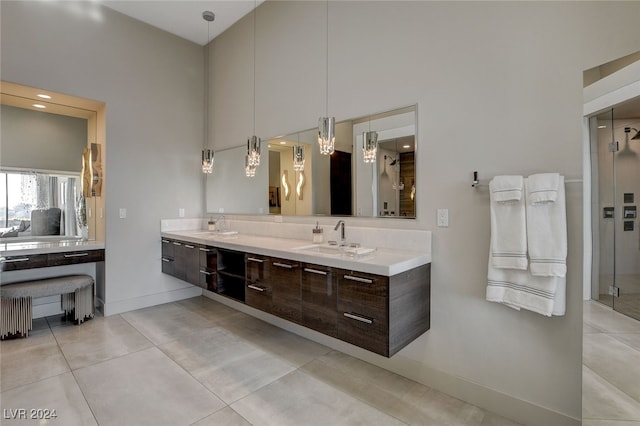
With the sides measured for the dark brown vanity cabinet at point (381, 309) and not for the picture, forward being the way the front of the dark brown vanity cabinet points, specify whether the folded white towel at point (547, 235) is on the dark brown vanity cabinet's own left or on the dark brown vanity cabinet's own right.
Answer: on the dark brown vanity cabinet's own left

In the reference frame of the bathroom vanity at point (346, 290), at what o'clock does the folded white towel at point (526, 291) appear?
The folded white towel is roughly at 8 o'clock from the bathroom vanity.

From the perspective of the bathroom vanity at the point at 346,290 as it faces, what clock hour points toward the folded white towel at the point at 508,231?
The folded white towel is roughly at 8 o'clock from the bathroom vanity.

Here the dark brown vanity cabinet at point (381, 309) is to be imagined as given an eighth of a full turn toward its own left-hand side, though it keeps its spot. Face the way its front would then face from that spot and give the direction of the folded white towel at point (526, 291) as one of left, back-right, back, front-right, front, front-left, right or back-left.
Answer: left

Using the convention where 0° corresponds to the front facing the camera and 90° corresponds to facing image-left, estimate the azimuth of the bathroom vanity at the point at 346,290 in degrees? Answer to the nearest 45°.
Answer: approximately 45°

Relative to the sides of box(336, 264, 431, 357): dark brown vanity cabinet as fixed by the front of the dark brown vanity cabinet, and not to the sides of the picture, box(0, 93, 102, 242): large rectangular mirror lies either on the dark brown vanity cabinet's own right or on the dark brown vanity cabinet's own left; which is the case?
on the dark brown vanity cabinet's own right

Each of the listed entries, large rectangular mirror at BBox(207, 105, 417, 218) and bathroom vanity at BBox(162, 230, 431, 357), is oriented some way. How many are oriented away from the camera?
0

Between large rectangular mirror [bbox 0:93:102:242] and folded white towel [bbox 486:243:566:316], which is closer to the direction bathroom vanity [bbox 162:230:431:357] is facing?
the large rectangular mirror

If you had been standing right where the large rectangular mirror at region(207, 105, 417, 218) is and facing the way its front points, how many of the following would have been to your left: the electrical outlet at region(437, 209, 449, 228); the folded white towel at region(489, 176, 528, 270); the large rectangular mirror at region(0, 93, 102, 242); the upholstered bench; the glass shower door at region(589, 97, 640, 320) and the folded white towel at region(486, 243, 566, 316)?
4

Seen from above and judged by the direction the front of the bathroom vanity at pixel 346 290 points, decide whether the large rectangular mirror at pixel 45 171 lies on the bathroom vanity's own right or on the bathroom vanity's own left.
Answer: on the bathroom vanity's own right

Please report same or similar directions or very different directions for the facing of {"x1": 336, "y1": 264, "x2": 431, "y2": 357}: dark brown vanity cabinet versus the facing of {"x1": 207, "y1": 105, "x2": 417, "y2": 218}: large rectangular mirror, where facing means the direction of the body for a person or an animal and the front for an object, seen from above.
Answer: same or similar directions

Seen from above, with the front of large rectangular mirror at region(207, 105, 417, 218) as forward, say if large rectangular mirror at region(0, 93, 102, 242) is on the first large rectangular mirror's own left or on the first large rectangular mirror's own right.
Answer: on the first large rectangular mirror's own right

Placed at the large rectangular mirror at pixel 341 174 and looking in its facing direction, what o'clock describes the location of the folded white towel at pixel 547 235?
The folded white towel is roughly at 9 o'clock from the large rectangular mirror.

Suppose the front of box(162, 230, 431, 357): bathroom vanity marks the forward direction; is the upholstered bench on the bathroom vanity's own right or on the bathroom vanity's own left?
on the bathroom vanity's own right

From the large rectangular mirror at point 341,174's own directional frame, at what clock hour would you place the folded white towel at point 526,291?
The folded white towel is roughly at 9 o'clock from the large rectangular mirror.

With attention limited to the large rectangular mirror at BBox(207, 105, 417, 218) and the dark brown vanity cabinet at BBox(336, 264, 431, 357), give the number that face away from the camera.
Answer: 0
